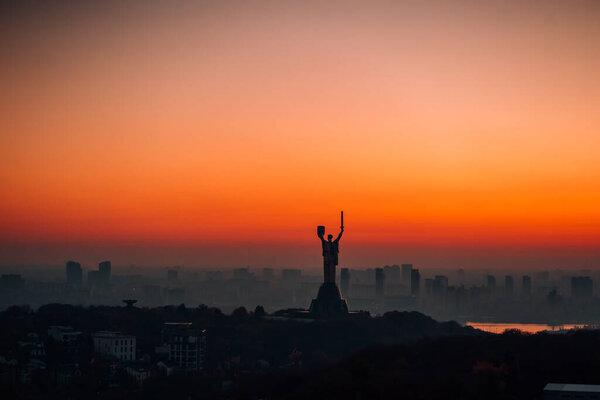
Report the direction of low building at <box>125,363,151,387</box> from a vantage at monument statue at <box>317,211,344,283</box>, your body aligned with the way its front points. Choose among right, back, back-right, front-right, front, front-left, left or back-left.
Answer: back-left

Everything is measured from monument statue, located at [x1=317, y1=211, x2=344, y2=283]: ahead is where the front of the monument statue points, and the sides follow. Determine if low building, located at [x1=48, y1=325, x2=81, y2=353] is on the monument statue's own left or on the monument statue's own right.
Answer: on the monument statue's own left

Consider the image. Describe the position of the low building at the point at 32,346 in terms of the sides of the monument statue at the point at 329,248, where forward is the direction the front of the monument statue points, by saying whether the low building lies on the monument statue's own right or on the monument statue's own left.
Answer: on the monument statue's own left

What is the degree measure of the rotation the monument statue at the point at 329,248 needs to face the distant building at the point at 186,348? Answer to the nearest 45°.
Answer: approximately 135° to its left

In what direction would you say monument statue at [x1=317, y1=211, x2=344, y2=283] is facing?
away from the camera

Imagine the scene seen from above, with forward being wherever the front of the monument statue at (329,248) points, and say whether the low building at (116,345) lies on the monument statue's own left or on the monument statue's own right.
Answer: on the monument statue's own left

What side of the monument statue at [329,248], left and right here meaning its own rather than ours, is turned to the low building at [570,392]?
back
